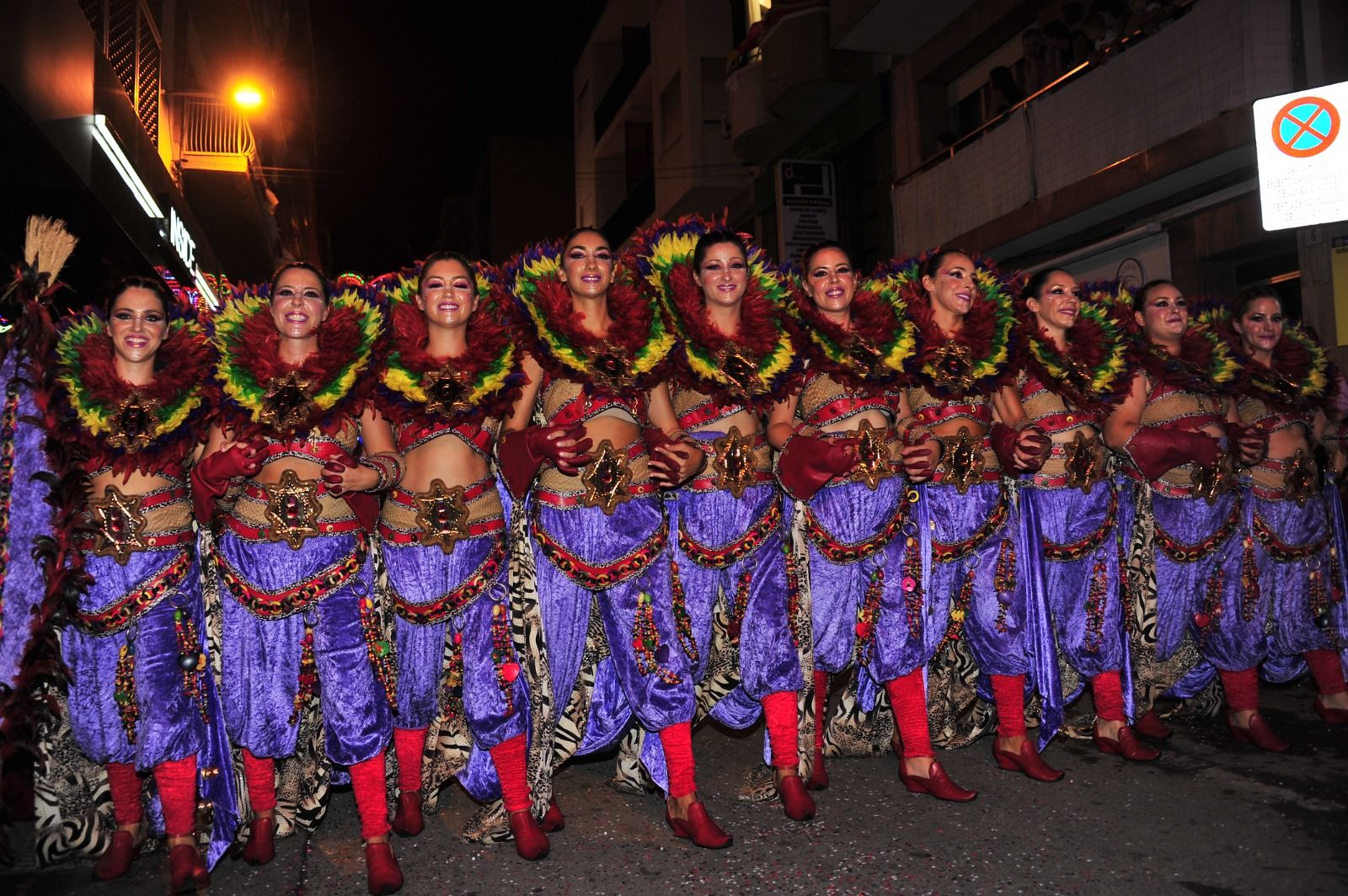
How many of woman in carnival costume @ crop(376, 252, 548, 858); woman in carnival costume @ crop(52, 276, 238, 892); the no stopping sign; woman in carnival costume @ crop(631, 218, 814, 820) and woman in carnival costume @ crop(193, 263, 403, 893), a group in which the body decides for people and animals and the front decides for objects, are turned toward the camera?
5

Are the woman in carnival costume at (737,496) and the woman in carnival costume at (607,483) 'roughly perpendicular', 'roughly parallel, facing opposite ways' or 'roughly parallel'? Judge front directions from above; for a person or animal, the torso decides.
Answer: roughly parallel

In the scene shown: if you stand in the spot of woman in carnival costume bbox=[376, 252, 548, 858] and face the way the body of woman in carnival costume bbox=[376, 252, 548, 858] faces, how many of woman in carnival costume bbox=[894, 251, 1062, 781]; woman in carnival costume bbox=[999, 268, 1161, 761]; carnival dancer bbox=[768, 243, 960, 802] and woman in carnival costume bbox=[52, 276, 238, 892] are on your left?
3

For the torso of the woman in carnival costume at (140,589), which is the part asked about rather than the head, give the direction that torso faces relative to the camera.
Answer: toward the camera

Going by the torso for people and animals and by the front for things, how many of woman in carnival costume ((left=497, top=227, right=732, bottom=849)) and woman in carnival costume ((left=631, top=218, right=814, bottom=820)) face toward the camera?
2

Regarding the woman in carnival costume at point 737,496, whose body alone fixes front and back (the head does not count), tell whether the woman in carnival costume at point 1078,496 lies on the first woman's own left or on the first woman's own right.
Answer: on the first woman's own left

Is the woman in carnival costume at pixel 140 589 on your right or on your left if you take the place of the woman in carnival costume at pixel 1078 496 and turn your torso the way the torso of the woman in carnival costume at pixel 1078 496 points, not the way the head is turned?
on your right

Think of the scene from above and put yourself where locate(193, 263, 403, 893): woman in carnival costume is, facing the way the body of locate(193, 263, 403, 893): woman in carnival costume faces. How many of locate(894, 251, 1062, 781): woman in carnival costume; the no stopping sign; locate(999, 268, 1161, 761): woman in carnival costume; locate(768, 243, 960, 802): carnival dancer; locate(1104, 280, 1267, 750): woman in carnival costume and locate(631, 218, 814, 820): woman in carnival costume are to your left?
6

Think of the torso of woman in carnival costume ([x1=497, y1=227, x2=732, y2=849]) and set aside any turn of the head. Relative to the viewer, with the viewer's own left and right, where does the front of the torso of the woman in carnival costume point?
facing the viewer

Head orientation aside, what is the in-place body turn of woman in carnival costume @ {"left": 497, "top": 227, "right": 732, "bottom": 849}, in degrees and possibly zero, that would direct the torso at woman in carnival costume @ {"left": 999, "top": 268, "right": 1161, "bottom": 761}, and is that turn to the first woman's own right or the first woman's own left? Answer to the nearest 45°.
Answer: approximately 90° to the first woman's own left

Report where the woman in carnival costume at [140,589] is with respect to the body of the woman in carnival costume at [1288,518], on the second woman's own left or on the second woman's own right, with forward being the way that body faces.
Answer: on the second woman's own right

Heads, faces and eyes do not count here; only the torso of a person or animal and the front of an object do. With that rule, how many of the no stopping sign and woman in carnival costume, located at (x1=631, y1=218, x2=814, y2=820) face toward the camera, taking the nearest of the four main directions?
2

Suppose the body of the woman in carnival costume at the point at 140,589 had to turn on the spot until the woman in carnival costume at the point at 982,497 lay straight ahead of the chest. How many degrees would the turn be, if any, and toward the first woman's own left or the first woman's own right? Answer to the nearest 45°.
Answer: approximately 90° to the first woman's own left

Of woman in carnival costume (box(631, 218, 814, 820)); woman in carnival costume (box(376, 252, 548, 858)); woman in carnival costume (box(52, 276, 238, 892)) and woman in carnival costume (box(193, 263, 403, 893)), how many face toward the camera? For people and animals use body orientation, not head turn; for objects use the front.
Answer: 4

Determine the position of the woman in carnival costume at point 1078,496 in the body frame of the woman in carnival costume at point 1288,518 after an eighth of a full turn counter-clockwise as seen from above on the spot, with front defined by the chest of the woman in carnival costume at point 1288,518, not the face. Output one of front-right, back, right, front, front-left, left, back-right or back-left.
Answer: back-right
